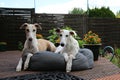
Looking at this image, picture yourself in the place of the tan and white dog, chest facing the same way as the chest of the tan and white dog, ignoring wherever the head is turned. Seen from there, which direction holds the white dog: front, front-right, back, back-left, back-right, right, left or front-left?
back-left

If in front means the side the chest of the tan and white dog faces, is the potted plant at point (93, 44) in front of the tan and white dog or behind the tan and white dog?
behind

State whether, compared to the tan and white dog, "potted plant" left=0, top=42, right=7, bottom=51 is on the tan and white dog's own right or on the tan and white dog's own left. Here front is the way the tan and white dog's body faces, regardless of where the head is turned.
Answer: on the tan and white dog's own right

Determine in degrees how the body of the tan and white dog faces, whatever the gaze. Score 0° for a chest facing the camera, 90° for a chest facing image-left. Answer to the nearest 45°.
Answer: approximately 45°

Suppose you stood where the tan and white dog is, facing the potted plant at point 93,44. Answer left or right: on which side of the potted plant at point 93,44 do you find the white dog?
right
